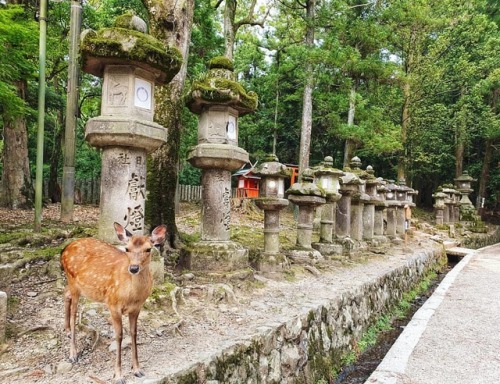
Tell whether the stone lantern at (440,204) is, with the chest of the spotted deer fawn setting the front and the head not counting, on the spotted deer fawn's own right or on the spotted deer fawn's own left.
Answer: on the spotted deer fawn's own left

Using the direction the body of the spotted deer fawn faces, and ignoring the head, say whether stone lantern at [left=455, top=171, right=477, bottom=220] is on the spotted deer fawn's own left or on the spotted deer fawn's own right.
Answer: on the spotted deer fawn's own left

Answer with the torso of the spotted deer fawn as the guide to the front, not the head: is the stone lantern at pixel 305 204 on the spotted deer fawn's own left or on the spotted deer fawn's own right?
on the spotted deer fawn's own left

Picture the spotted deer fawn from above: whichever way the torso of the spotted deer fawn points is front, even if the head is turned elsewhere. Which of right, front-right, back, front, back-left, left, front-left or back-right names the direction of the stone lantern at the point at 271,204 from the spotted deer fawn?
left

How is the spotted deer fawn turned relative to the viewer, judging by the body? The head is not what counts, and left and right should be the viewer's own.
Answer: facing the viewer and to the right of the viewer

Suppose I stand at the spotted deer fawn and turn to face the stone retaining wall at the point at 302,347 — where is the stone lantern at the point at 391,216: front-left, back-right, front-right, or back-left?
front-left

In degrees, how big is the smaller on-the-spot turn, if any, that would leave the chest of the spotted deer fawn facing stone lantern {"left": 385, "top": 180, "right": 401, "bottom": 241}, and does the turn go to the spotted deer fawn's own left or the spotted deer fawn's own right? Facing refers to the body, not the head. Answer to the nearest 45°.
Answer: approximately 90° to the spotted deer fawn's own left

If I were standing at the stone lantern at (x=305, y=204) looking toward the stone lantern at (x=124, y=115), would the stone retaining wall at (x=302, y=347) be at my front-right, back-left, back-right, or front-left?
front-left

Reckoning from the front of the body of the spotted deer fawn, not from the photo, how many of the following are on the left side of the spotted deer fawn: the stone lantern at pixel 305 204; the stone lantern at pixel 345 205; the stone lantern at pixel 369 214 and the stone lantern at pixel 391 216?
4

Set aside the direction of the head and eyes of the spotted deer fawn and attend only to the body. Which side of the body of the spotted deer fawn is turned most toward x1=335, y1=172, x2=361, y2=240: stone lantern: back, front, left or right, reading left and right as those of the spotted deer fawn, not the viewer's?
left

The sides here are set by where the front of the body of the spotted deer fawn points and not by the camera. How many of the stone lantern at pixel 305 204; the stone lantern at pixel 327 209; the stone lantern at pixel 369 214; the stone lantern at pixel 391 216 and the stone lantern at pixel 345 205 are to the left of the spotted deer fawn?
5

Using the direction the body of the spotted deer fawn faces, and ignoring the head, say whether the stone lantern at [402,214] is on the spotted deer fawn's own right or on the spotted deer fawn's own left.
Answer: on the spotted deer fawn's own left

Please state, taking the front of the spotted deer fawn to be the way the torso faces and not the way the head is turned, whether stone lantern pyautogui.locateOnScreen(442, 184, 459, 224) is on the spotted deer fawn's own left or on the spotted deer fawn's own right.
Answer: on the spotted deer fawn's own left

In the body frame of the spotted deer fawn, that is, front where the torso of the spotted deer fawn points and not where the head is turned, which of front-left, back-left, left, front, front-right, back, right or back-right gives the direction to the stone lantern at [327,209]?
left
